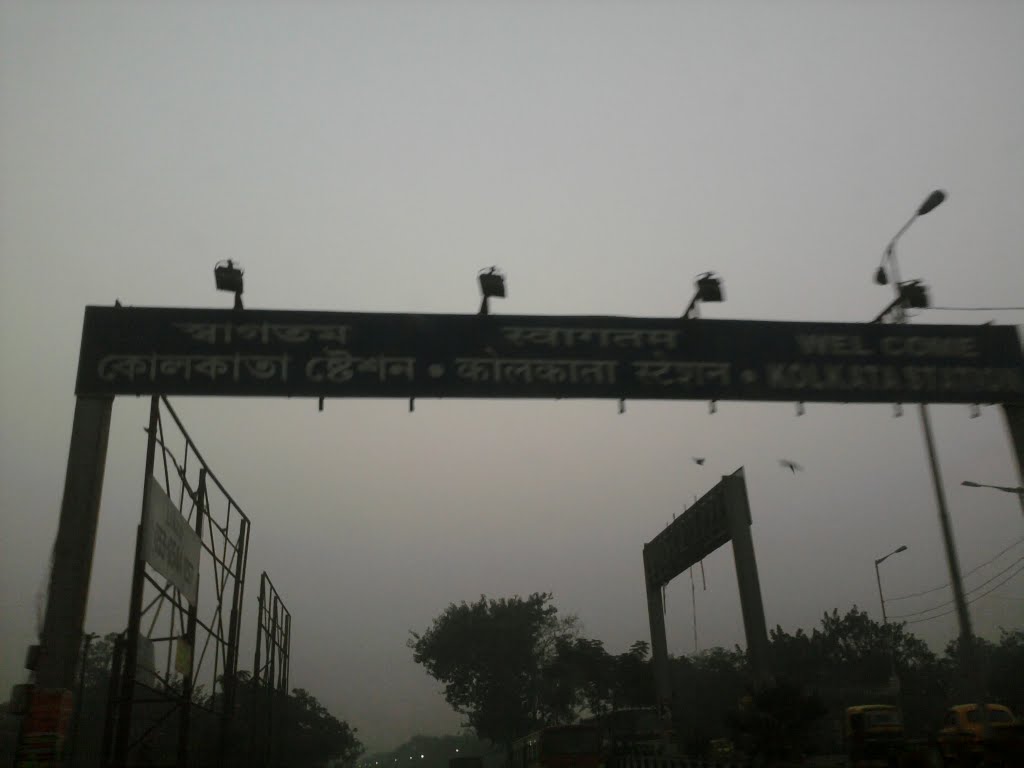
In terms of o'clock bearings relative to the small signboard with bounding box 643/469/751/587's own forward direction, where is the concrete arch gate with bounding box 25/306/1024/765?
The concrete arch gate is roughly at 11 o'clock from the small signboard.

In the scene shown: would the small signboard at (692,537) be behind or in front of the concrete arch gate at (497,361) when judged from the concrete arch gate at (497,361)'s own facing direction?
behind

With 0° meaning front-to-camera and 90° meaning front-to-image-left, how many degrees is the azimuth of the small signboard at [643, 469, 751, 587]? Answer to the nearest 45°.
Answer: approximately 45°

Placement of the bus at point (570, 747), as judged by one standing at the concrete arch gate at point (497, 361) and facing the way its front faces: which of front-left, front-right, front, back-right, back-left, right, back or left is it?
back

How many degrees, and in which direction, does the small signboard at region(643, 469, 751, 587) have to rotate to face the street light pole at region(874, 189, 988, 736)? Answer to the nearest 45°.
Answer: approximately 90° to its left
